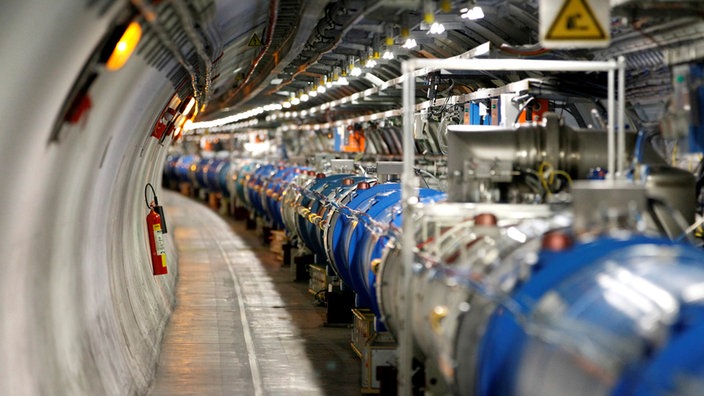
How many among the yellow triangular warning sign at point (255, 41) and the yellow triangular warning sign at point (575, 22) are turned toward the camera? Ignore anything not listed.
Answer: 2

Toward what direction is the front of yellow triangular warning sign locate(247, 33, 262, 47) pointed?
toward the camera

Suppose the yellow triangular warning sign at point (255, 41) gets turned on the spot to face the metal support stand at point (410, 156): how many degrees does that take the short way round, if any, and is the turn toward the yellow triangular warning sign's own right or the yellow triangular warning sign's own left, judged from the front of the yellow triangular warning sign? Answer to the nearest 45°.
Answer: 0° — it already faces it

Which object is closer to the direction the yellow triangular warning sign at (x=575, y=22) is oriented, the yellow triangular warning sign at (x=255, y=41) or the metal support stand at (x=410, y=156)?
the metal support stand

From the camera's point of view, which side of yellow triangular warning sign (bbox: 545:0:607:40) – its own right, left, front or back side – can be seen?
front

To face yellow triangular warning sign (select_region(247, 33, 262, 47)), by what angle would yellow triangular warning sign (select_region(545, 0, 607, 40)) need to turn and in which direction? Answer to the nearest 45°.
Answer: approximately 135° to its right

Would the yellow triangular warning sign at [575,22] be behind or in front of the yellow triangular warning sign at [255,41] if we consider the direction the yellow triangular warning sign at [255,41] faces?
in front

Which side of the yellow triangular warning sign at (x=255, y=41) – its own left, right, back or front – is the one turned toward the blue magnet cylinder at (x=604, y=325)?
front
